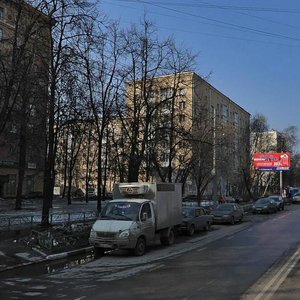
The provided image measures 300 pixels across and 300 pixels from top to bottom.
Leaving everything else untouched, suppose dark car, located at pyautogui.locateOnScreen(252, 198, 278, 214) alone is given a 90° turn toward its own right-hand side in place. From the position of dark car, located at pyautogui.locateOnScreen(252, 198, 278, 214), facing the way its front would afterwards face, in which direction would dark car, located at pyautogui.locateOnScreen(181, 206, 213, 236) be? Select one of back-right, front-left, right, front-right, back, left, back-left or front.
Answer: back-left

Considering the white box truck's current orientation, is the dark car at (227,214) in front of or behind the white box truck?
behind

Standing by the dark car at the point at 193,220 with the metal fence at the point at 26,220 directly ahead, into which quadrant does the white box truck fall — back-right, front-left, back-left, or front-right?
front-left

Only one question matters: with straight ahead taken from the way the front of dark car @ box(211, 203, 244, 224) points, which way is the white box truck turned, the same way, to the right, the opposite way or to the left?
the same way

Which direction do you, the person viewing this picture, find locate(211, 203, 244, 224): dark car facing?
facing the viewer and to the left of the viewer

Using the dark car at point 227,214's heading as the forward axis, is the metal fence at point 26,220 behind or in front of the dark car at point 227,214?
in front

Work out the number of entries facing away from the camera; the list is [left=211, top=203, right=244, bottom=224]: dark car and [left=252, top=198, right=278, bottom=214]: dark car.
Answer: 0

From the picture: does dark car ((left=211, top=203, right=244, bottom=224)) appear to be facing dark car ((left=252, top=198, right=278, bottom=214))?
no

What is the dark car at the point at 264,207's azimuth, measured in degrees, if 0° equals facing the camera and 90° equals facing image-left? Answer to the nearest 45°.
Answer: approximately 45°

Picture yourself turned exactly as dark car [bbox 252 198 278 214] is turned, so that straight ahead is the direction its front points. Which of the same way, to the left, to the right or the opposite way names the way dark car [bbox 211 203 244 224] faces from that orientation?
the same way

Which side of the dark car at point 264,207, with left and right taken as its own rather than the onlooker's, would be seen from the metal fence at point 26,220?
front

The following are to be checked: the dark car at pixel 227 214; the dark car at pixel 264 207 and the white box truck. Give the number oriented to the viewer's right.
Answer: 0

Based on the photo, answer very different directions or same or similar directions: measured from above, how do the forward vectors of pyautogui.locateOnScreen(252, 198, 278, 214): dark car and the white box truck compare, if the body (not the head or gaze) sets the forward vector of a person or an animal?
same or similar directions
